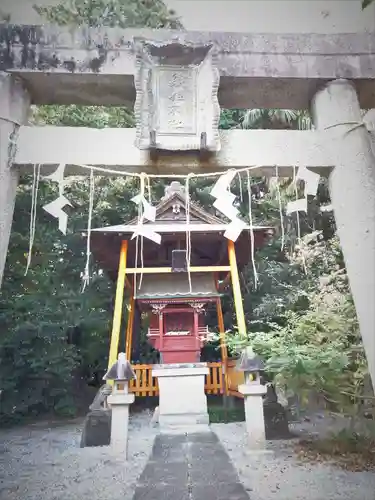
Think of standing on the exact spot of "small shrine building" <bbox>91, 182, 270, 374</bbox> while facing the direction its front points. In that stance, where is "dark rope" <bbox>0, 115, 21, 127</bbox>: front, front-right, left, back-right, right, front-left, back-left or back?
front

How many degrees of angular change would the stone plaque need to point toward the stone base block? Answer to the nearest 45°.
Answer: approximately 180°

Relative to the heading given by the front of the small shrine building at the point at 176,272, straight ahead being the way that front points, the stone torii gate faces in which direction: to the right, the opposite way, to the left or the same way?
the same way

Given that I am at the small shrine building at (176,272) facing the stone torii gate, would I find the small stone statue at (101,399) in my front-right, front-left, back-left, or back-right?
front-right

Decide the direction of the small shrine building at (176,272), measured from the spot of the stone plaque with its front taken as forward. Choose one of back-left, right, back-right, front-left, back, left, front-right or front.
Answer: back

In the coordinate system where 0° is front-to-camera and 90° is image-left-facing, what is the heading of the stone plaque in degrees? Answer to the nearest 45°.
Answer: approximately 0°

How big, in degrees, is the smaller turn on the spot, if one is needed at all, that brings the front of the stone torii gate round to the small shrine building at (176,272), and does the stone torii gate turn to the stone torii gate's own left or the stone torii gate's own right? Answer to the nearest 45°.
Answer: approximately 180°

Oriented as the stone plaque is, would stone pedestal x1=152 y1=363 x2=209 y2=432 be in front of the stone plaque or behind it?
behind

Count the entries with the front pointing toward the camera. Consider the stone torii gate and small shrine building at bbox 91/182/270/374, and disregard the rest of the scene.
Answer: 2

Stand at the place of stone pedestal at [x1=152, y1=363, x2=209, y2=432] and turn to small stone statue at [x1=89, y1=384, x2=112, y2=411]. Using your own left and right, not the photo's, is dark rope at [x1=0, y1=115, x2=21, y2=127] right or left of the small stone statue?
left

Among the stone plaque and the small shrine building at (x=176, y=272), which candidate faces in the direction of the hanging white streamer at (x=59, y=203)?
the small shrine building

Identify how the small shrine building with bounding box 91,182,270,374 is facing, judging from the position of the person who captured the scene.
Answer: facing the viewer

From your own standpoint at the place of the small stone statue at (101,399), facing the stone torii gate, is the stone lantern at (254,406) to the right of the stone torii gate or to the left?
left

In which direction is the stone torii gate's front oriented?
toward the camera

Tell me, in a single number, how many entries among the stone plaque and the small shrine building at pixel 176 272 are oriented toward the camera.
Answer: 2
